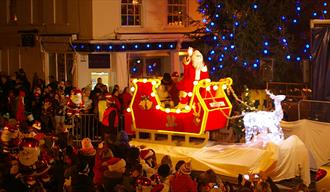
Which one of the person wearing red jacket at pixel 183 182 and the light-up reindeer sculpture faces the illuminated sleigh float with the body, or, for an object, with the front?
the person wearing red jacket

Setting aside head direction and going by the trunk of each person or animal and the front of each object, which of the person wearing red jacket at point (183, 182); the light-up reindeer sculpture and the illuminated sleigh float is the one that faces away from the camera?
the person wearing red jacket

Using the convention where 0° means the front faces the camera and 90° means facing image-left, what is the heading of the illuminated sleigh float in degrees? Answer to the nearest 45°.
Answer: approximately 315°

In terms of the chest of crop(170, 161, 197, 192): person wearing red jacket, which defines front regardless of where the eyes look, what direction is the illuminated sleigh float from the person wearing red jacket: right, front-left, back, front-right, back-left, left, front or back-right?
front

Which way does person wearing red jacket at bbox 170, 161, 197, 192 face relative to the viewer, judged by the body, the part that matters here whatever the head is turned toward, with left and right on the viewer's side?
facing away from the viewer

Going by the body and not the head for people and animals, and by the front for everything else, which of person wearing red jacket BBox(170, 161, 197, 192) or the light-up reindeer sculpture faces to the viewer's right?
the light-up reindeer sculpture

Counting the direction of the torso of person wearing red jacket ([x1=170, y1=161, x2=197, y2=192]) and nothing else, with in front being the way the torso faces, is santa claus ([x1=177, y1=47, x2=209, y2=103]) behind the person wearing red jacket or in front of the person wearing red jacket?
in front

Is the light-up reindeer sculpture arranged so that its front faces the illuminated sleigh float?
no

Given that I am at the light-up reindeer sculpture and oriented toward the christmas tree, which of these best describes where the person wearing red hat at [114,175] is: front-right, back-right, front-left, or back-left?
back-left

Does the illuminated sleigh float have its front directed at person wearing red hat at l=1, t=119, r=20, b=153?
no

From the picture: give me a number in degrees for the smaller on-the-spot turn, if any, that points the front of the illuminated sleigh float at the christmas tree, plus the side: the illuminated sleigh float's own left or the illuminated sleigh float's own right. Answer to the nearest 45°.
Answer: approximately 90° to the illuminated sleigh float's own left

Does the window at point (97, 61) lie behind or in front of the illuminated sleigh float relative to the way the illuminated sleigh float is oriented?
behind

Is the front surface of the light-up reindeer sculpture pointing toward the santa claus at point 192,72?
no

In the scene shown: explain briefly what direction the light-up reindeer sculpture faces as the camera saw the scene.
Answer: facing to the right of the viewer

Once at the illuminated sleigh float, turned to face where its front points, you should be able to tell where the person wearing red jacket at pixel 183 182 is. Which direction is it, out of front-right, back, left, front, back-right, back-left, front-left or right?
front-right

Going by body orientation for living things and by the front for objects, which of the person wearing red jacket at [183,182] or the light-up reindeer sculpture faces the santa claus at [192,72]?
the person wearing red jacket

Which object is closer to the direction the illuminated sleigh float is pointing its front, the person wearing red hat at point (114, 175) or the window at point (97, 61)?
the person wearing red hat

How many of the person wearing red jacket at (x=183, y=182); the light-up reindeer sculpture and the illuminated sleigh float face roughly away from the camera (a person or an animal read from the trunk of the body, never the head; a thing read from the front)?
1

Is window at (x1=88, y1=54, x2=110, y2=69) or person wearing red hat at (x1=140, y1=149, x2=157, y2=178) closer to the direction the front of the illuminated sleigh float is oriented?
the person wearing red hat

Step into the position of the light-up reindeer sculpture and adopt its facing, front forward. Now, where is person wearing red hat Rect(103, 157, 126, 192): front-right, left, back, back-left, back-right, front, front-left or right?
back-right
